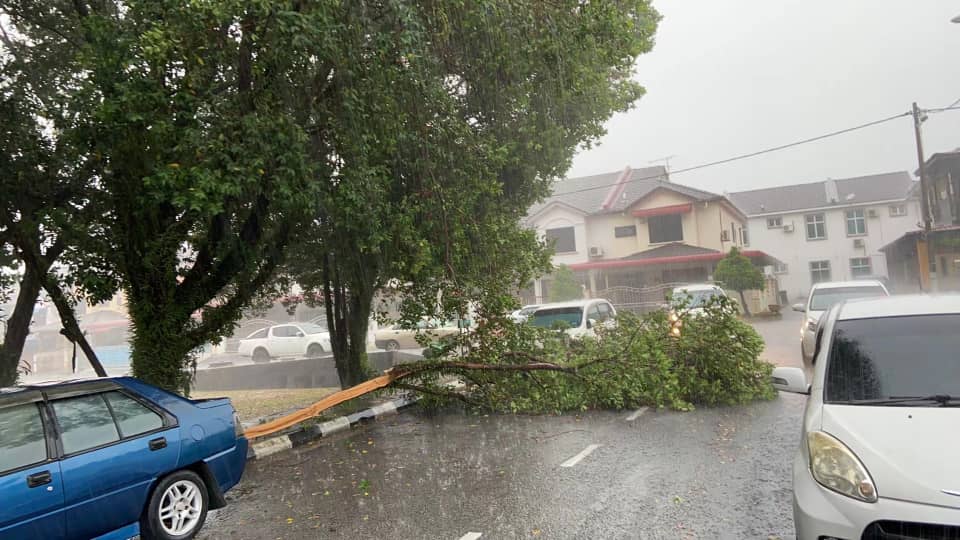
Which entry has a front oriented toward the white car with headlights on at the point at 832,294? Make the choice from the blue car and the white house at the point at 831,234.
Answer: the white house

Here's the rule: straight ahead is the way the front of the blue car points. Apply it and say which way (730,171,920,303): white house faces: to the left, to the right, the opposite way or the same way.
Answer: the same way

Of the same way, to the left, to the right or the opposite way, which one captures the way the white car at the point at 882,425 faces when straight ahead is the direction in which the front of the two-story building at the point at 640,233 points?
the same way

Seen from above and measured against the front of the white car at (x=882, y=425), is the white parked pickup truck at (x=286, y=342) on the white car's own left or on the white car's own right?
on the white car's own right

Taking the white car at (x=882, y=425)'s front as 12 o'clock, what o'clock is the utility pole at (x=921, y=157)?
The utility pole is roughly at 6 o'clock from the white car.

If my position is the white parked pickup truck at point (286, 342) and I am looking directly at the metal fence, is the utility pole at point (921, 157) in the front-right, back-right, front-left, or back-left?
front-right

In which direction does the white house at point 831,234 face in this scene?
toward the camera

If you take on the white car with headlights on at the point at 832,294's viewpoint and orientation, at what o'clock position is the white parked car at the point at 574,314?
the white parked car at the point at 574,314 is roughly at 2 o'clock from the white car with headlights on at the point at 832,294.

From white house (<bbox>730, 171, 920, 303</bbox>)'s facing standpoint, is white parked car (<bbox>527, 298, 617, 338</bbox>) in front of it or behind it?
in front

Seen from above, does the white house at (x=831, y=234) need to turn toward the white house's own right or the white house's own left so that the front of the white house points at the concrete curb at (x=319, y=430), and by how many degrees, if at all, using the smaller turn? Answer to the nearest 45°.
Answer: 0° — it already faces it

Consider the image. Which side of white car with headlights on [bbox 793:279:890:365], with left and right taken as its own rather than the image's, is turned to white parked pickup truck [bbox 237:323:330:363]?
right

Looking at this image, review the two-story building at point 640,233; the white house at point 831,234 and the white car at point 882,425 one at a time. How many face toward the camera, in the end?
3

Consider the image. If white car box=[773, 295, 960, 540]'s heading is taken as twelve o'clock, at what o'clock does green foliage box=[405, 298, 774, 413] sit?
The green foliage is roughly at 5 o'clock from the white car.

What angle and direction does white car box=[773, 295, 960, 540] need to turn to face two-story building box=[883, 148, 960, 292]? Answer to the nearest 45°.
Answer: approximately 180°

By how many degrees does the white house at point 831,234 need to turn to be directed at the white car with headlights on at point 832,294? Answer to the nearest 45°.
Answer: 0° — it already faces it

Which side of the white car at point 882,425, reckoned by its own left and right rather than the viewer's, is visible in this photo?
front

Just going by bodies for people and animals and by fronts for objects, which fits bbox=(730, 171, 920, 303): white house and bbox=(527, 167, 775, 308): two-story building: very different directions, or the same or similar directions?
same or similar directions

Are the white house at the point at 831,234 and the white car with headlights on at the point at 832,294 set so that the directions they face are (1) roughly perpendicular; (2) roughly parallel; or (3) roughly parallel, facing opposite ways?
roughly parallel
